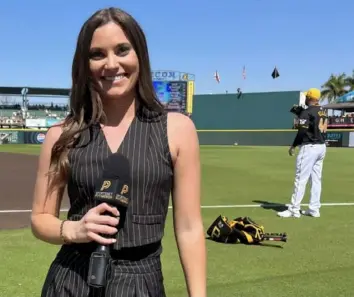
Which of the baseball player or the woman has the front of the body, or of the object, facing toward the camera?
the woman

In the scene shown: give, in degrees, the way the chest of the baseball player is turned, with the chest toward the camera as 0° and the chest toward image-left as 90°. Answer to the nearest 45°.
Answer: approximately 135°

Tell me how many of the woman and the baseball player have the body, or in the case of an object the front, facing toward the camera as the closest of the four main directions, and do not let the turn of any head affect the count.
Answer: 1

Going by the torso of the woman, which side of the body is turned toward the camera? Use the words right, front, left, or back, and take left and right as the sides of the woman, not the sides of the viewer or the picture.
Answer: front

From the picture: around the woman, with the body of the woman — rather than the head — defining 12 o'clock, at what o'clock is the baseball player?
The baseball player is roughly at 7 o'clock from the woman.

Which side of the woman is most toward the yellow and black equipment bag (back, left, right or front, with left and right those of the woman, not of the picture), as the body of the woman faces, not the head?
back

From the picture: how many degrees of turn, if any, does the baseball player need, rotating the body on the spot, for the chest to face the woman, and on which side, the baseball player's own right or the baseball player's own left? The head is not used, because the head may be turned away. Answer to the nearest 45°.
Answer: approximately 135° to the baseball player's own left

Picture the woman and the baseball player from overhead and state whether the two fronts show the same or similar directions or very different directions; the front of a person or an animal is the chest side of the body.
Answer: very different directions

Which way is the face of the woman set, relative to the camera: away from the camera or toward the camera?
toward the camera
